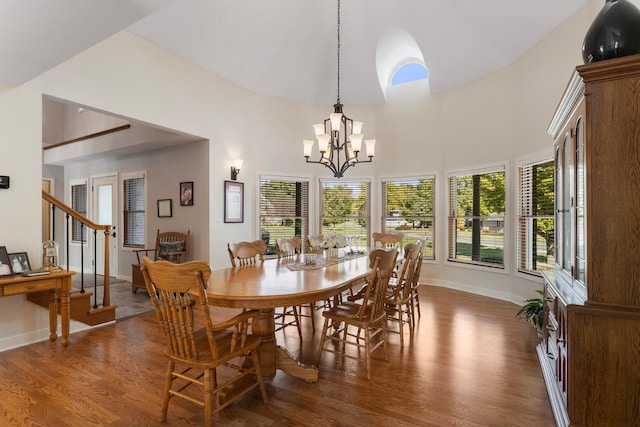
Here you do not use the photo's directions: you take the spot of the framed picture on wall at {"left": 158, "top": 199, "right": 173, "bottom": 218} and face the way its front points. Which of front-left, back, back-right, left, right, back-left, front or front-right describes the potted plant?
front-left

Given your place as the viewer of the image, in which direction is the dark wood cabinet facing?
facing to the left of the viewer

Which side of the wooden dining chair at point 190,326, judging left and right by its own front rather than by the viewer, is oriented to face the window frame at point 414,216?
front

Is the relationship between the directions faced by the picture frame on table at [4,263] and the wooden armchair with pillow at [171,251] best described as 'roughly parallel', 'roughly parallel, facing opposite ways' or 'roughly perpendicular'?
roughly perpendicular

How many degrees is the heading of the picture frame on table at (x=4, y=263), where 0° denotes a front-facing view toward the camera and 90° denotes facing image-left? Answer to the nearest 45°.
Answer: approximately 315°

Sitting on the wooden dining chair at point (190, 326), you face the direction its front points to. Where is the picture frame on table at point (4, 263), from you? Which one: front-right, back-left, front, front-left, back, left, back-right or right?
left

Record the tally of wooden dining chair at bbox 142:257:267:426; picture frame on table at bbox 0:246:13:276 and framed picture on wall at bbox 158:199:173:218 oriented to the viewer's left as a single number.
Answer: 0

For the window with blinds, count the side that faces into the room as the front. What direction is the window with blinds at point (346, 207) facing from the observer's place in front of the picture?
facing the viewer

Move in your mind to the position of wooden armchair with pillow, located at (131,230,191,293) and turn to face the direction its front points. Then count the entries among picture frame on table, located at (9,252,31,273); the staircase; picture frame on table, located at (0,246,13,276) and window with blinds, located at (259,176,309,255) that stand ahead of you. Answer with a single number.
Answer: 3

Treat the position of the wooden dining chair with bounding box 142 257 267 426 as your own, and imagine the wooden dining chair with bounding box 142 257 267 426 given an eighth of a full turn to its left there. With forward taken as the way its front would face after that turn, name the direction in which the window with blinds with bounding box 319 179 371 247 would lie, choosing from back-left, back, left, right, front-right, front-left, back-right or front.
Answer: front-right

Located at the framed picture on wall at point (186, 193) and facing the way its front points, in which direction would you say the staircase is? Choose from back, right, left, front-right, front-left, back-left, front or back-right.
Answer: front-right

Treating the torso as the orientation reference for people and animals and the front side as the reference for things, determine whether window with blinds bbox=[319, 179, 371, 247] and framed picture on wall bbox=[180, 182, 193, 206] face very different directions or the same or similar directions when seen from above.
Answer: same or similar directions

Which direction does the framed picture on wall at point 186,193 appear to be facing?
toward the camera

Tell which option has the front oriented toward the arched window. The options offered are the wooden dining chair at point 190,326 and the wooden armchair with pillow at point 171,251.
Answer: the wooden dining chair at point 190,326

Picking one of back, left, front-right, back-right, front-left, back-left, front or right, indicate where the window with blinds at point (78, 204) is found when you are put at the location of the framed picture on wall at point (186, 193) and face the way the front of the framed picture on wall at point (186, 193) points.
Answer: back-right
